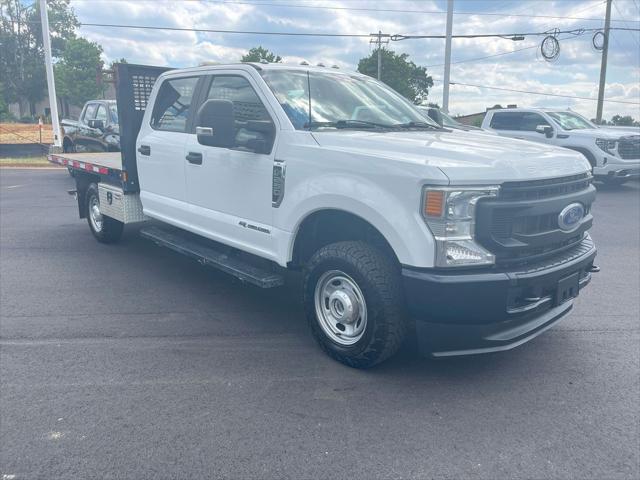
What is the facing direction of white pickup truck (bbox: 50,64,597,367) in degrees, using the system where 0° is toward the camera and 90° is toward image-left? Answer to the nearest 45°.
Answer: approximately 315°

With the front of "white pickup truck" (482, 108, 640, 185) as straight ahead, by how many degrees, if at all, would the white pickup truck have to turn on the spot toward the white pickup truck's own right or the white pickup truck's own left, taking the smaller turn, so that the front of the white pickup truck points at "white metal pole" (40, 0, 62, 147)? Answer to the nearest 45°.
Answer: approximately 135° to the white pickup truck's own right

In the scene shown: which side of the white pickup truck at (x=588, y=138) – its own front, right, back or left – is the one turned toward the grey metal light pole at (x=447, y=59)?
back

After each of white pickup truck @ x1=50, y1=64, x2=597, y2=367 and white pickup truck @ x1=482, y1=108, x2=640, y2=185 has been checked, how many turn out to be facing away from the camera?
0

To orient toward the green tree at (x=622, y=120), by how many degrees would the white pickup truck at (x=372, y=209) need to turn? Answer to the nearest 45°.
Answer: approximately 90° to its left

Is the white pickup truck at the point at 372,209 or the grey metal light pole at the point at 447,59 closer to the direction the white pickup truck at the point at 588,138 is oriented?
the white pickup truck

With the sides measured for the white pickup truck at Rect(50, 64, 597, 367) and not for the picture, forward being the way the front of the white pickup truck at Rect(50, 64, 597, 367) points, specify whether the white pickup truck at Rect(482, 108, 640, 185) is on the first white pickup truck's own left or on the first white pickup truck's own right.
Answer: on the first white pickup truck's own left

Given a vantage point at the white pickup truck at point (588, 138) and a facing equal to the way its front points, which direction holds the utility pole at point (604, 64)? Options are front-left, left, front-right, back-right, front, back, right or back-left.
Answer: back-left

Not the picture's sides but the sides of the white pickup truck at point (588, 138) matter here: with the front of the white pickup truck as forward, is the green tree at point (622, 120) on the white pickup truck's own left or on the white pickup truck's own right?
on the white pickup truck's own left

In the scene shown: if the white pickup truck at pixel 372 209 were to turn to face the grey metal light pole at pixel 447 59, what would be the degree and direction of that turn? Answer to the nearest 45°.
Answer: approximately 135° to its left
